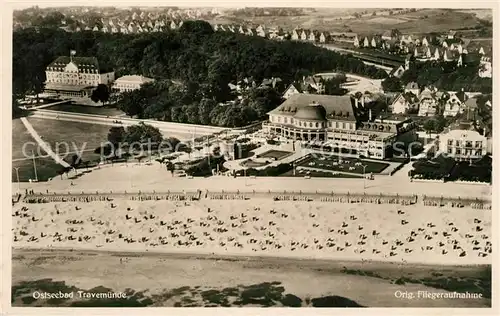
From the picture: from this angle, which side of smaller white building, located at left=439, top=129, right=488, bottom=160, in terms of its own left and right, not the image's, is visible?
front

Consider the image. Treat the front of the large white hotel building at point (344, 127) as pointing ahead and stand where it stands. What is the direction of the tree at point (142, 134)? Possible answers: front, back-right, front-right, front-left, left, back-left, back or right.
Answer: front-right

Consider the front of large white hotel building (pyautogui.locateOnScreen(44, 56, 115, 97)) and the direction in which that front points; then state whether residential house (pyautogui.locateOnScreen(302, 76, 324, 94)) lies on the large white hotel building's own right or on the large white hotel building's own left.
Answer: on the large white hotel building's own left

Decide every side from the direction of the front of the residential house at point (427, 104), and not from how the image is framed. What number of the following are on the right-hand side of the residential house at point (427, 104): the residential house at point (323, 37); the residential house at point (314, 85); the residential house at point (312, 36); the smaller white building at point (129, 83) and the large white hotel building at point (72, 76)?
5

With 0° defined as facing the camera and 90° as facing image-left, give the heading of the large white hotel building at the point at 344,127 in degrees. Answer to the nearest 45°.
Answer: approximately 45°

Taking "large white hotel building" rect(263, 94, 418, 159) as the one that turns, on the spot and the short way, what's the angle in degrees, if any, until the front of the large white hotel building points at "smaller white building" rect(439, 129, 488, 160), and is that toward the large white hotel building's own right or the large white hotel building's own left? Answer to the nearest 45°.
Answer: approximately 135° to the large white hotel building's own left

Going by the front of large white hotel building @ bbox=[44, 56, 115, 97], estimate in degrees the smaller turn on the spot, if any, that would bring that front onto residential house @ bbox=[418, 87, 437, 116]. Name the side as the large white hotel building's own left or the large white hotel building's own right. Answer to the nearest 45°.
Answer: approximately 90° to the large white hotel building's own left

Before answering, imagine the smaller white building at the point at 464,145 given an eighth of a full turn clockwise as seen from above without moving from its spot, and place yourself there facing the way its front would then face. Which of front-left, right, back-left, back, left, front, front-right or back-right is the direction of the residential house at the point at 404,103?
front-right

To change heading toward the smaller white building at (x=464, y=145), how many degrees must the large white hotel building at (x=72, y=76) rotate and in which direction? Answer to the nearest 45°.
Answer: approximately 90° to its left

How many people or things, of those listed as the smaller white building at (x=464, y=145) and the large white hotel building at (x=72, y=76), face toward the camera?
2
